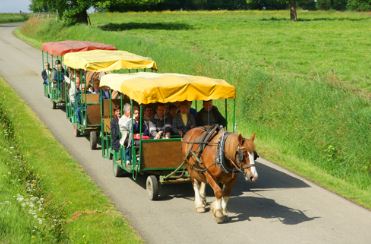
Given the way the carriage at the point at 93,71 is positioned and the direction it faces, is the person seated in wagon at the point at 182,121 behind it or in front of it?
in front

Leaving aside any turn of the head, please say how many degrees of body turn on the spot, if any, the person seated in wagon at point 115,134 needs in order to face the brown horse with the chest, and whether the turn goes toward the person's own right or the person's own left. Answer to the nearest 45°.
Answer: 0° — they already face it

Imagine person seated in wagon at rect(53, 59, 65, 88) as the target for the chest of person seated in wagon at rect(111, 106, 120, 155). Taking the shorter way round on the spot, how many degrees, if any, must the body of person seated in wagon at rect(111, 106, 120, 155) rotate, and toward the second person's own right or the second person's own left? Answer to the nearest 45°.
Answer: approximately 135° to the second person's own left

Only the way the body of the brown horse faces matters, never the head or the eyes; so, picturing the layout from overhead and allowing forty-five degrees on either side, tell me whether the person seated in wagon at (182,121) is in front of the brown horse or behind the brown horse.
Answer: behind

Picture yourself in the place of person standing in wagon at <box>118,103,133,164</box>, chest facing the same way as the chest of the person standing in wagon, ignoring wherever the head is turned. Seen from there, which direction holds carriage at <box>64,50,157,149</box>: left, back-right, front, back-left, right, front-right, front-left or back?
back-left

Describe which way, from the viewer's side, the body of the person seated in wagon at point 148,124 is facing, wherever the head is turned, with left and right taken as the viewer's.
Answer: facing the viewer and to the right of the viewer

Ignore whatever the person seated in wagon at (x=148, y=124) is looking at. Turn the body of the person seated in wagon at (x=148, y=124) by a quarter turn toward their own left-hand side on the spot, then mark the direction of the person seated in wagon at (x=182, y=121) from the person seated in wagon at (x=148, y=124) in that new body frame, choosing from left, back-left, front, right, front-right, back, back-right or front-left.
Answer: front-right

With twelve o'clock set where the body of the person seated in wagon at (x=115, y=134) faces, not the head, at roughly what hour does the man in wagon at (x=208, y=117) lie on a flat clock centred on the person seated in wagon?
The man in wagon is roughly at 11 o'clock from the person seated in wagon.

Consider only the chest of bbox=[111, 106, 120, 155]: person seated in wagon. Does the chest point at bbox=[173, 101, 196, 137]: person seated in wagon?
yes

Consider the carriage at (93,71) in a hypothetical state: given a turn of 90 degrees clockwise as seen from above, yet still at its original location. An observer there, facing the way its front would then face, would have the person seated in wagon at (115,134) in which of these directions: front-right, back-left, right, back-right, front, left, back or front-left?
front-left

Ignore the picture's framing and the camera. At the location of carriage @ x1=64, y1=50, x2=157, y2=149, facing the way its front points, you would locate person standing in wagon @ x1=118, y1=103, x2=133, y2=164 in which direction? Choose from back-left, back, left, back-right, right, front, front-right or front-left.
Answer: front-right
